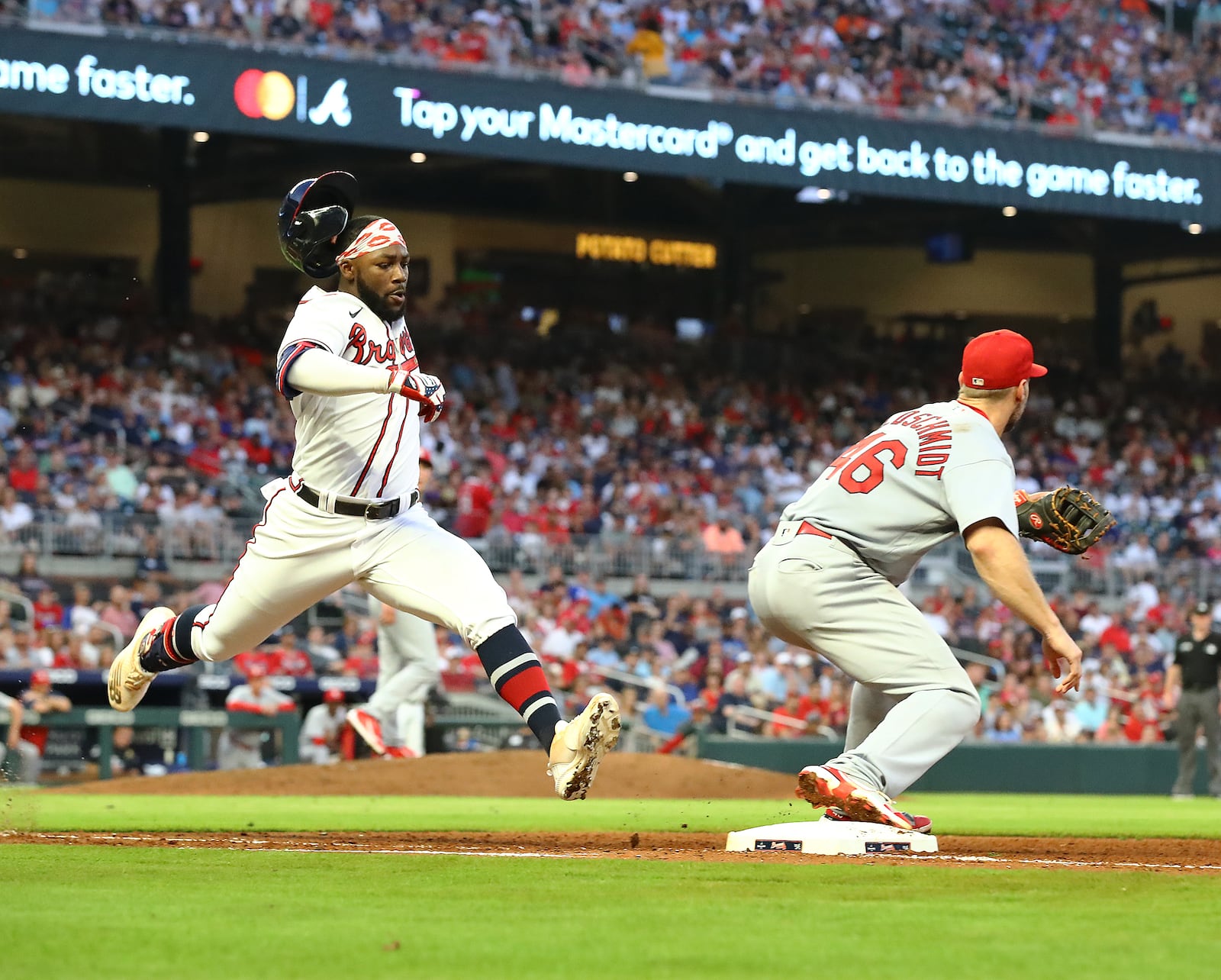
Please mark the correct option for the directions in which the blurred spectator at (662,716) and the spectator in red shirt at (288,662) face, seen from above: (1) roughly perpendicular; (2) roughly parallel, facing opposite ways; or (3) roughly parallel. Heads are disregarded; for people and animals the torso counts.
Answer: roughly parallel

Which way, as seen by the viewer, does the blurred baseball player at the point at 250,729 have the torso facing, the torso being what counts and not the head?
toward the camera

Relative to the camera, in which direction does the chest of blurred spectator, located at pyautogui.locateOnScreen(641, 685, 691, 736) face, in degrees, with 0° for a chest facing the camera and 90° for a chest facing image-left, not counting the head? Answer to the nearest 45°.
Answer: approximately 0°

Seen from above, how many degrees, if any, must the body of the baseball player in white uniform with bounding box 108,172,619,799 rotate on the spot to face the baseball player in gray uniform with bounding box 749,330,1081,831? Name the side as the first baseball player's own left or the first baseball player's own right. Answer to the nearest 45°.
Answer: approximately 45° to the first baseball player's own left

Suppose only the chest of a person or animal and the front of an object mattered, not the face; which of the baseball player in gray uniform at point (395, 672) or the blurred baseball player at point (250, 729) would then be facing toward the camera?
the blurred baseball player

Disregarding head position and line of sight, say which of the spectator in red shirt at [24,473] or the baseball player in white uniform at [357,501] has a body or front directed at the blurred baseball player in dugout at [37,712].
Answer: the spectator in red shirt

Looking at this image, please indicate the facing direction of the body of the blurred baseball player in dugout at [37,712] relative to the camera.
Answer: toward the camera

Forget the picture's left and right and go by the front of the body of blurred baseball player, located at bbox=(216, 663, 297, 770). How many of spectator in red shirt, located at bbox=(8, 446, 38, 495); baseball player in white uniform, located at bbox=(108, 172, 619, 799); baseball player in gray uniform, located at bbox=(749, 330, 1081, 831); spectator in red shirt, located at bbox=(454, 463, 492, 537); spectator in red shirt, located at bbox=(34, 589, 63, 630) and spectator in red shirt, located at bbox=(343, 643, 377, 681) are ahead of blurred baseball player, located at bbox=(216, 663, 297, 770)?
2

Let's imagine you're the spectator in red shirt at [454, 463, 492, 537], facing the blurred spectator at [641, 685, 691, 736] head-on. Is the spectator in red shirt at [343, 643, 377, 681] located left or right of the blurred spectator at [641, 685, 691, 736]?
right

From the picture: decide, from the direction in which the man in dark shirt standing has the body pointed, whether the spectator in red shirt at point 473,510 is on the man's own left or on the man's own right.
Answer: on the man's own right

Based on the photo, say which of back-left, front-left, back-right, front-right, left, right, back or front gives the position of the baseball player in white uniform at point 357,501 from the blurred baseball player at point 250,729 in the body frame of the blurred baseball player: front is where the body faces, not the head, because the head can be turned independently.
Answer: front

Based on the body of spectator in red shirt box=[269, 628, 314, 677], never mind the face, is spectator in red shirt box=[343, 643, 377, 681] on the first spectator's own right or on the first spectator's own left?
on the first spectator's own left

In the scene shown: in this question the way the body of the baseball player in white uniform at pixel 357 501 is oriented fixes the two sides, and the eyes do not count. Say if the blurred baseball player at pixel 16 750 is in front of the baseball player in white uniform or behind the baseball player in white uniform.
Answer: behind

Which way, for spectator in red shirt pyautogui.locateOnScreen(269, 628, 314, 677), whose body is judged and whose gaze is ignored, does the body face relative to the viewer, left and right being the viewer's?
facing the viewer

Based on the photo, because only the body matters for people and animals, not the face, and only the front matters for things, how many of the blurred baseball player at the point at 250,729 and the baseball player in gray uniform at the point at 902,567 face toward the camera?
1

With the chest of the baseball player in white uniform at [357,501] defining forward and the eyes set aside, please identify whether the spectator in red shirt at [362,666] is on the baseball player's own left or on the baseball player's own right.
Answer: on the baseball player's own left

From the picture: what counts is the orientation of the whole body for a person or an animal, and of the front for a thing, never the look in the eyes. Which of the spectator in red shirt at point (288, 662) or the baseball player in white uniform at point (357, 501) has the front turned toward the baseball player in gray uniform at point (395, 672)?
the spectator in red shirt
